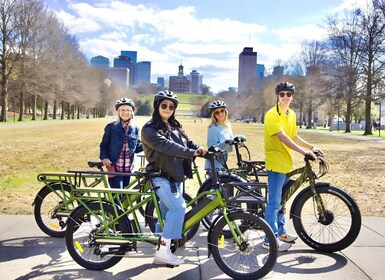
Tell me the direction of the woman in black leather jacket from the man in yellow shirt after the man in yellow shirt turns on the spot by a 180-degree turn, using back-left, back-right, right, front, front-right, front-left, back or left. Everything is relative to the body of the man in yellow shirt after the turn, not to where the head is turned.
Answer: left

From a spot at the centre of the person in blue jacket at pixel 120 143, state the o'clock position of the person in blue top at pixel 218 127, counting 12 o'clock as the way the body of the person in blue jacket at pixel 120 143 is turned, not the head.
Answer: the person in blue top at pixel 218 127 is roughly at 9 o'clock from the person in blue jacket at pixel 120 143.

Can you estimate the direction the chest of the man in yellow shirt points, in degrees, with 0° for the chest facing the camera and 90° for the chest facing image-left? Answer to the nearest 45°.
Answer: approximately 315°

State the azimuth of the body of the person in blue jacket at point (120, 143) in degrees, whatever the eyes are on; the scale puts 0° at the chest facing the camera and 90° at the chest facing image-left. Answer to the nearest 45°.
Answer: approximately 0°

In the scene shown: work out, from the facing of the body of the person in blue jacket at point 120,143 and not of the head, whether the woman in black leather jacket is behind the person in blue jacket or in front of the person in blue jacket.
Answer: in front

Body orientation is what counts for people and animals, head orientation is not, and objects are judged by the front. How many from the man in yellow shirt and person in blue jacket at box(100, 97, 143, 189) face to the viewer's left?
0

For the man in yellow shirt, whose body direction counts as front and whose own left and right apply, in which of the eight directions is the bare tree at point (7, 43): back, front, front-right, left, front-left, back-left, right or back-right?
back

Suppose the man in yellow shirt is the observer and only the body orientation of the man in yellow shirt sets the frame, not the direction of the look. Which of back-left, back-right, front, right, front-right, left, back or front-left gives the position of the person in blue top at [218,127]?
back

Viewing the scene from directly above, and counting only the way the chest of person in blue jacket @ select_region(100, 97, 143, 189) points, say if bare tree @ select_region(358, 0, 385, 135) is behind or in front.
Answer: behind
